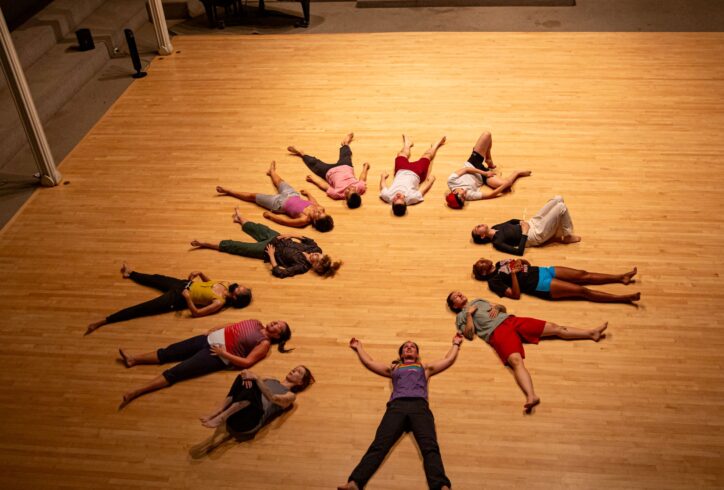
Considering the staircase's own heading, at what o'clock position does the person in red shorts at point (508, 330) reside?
The person in red shorts is roughly at 1 o'clock from the staircase.

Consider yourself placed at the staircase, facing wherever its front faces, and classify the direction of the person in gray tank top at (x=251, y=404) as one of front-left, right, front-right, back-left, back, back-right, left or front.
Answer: front-right

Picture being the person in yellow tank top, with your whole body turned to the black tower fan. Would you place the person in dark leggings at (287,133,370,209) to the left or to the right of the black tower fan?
right

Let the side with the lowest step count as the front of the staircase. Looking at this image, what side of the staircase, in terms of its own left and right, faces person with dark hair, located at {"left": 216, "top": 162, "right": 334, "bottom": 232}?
front

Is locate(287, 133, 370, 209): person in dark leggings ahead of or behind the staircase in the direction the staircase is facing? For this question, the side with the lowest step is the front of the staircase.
ahead

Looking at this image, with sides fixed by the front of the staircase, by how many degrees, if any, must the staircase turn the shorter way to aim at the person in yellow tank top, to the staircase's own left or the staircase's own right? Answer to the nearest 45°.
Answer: approximately 45° to the staircase's own right

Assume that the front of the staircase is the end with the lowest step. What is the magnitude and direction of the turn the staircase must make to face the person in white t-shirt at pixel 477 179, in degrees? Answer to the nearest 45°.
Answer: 0° — it already faces them

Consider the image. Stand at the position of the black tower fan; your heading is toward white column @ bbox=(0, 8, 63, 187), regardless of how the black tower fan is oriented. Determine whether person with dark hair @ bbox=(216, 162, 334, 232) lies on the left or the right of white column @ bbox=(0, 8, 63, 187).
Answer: left

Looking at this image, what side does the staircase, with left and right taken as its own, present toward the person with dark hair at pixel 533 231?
front

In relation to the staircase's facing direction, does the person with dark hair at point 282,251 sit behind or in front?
in front

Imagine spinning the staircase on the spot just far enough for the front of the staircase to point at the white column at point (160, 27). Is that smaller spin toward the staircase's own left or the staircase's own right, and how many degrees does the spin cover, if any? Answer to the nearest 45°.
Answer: approximately 45° to the staircase's own left

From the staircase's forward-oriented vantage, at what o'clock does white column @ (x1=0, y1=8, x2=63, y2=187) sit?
The white column is roughly at 2 o'clock from the staircase.

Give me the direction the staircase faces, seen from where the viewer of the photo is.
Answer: facing the viewer and to the right of the viewer

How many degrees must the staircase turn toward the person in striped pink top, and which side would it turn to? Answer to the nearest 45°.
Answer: approximately 45° to its right

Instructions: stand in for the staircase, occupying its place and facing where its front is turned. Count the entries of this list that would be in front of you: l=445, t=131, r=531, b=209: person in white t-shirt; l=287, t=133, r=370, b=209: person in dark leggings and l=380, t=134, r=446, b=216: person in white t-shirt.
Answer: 3
